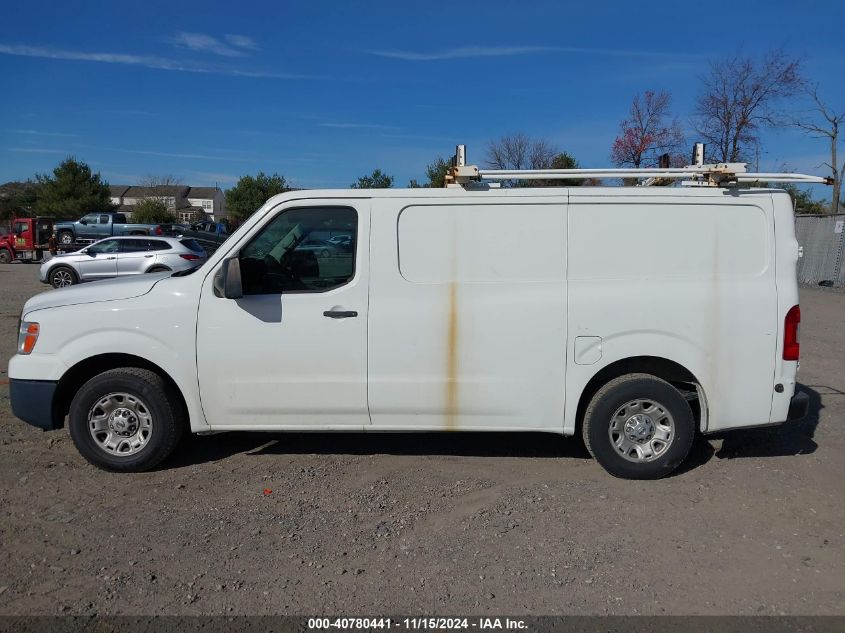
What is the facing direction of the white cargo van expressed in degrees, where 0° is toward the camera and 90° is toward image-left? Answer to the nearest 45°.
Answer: approximately 90°

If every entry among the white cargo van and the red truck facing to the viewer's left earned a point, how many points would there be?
2

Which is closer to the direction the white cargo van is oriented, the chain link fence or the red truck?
the red truck

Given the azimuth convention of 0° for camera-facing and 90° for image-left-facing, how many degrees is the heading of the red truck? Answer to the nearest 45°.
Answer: approximately 90°

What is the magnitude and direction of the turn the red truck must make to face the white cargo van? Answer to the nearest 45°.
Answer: approximately 90° to its left

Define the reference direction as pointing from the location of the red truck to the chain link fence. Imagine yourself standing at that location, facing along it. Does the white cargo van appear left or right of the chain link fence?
right

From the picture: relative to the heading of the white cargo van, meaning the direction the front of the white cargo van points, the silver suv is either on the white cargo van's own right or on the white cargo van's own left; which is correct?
on the white cargo van's own right

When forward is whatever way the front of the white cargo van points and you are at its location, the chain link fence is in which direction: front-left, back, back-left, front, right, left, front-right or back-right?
back-right

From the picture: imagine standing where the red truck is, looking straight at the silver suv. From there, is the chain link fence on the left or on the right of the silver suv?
left
